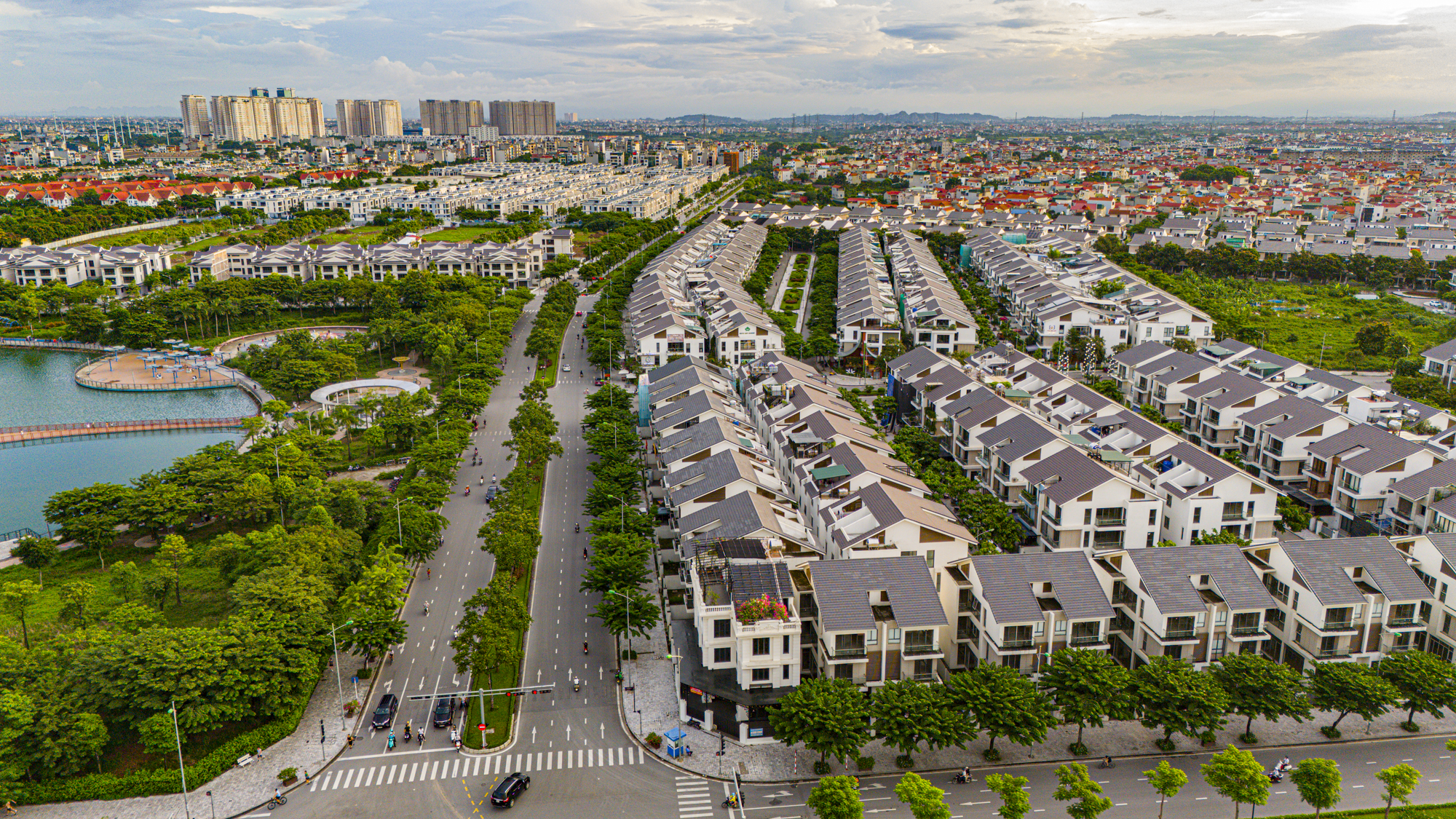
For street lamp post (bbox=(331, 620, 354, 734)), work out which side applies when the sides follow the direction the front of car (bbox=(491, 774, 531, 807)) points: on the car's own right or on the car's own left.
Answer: on the car's own left

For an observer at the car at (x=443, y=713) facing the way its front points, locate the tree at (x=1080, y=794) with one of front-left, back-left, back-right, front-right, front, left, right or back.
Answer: front-left

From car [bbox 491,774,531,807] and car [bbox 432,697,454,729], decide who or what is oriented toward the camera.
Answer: car [bbox 432,697,454,729]

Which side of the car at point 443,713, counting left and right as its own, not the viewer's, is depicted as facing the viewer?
front

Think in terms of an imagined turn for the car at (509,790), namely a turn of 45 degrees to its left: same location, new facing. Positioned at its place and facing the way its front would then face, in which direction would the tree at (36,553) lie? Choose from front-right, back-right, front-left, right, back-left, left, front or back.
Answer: front-left

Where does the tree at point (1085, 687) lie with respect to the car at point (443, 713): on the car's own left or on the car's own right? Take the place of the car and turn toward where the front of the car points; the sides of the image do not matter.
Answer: on the car's own left

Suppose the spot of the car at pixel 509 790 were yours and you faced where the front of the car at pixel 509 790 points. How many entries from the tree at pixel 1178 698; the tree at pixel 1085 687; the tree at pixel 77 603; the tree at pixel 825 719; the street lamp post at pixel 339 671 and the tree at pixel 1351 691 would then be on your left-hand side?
2

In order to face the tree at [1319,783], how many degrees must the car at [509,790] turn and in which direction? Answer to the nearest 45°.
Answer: approximately 45° to its right

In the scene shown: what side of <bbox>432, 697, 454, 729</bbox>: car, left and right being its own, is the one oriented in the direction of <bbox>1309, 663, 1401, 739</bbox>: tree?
left

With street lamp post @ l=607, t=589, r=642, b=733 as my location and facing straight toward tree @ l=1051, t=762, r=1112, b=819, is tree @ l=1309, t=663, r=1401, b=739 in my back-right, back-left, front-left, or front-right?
front-left

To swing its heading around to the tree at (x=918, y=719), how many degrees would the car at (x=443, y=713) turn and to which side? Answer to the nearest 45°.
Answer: approximately 45° to its left

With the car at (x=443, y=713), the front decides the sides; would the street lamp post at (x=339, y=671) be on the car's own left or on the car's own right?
on the car's own right

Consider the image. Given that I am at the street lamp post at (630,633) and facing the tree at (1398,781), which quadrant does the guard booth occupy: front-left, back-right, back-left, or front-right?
front-right

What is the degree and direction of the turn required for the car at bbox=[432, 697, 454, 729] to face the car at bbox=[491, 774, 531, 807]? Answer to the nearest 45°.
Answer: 0° — it already faces it
